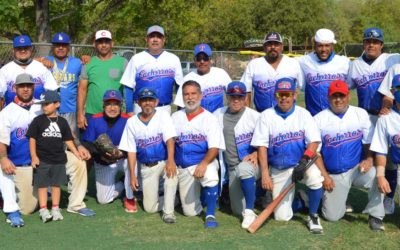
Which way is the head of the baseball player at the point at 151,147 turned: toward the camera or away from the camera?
toward the camera

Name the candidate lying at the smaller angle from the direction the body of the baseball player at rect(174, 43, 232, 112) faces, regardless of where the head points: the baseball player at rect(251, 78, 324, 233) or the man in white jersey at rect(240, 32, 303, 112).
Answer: the baseball player

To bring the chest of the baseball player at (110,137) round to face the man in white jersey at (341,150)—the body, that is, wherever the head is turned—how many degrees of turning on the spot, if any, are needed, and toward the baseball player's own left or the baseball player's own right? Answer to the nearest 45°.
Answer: approximately 45° to the baseball player's own left

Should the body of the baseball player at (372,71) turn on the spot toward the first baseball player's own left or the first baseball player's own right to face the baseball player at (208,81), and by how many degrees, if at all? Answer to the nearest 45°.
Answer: approximately 90° to the first baseball player's own right

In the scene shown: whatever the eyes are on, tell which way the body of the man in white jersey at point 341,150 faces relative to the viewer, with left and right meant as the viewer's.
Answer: facing the viewer

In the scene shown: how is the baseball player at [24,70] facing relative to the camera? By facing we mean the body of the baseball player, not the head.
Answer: toward the camera

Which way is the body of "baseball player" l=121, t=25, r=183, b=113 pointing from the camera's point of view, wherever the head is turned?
toward the camera

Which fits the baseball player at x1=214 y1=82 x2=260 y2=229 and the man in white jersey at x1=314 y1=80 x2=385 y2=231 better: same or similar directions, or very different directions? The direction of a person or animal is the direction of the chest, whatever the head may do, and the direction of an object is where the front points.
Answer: same or similar directions

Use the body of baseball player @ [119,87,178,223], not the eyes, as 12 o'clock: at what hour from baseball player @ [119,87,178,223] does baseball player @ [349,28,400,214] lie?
baseball player @ [349,28,400,214] is roughly at 9 o'clock from baseball player @ [119,87,178,223].

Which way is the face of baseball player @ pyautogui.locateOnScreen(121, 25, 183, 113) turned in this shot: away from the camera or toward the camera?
toward the camera

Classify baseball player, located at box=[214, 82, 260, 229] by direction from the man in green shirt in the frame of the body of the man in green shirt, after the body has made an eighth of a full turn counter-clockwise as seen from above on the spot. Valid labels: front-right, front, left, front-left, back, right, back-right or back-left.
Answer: front

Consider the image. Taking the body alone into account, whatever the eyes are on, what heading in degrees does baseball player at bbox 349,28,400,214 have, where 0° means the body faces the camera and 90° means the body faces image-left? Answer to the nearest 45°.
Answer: approximately 0°
